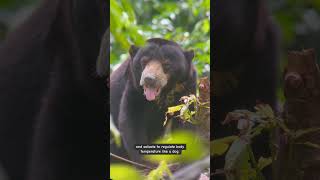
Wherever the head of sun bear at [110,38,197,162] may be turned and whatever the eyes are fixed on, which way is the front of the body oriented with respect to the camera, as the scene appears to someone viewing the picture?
toward the camera
